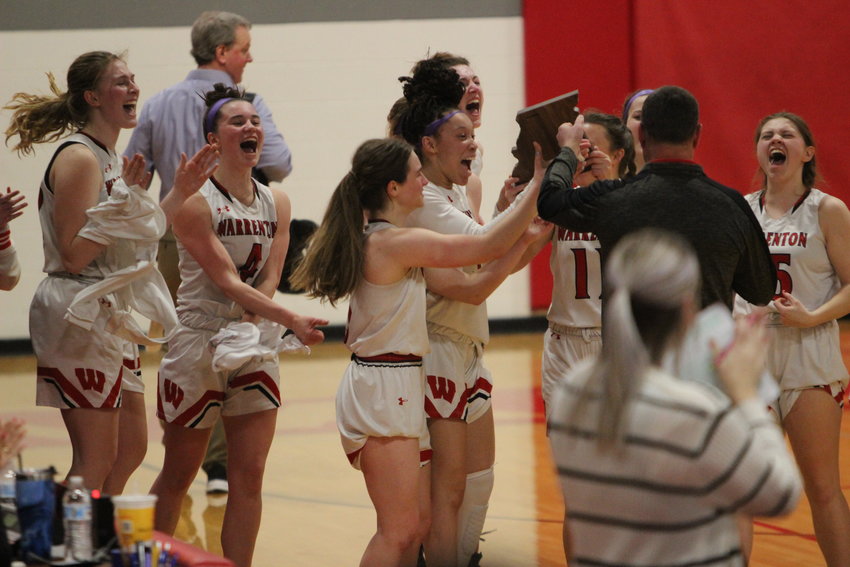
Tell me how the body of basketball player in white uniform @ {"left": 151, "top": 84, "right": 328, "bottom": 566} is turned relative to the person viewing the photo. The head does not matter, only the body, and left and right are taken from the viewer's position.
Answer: facing the viewer and to the right of the viewer

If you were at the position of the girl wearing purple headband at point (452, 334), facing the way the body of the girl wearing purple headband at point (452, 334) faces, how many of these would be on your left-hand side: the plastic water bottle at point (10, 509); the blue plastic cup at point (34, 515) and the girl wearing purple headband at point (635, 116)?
1

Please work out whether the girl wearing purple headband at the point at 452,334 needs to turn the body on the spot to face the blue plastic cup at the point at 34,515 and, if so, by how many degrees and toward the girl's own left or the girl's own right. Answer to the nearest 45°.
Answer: approximately 90° to the girl's own right

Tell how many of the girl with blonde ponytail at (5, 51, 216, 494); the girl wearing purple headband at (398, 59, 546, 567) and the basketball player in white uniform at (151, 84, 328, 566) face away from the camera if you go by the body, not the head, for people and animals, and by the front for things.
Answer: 0

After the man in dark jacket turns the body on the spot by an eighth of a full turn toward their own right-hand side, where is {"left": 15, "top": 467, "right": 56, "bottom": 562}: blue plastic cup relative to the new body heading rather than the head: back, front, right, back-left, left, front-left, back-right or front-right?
back

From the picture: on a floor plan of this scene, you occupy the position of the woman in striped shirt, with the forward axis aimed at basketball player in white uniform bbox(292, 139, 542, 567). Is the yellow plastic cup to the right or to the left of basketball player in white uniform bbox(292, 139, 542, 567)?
left

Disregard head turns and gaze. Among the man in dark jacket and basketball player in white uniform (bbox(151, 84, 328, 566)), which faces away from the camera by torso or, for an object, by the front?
the man in dark jacket

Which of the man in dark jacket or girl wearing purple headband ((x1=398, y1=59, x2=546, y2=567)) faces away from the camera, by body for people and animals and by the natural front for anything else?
the man in dark jacket

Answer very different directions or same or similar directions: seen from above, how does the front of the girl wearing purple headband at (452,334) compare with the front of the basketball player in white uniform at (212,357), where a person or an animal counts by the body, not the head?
same or similar directions

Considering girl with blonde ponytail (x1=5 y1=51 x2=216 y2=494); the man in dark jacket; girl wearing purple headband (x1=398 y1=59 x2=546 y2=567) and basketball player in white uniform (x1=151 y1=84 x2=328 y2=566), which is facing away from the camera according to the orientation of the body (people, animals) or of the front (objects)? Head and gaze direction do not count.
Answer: the man in dark jacket

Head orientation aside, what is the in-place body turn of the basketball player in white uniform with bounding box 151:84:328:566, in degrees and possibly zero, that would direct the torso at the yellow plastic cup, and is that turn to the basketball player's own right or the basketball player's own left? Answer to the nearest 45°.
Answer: approximately 45° to the basketball player's own right

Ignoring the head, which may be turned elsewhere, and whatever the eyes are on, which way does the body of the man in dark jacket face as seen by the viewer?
away from the camera
